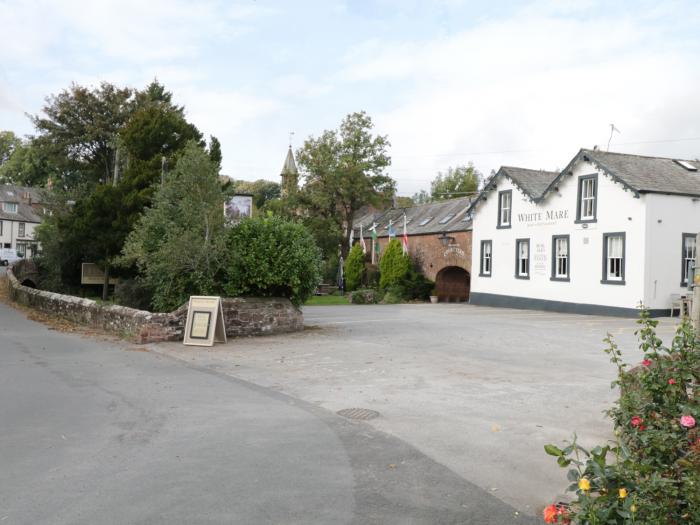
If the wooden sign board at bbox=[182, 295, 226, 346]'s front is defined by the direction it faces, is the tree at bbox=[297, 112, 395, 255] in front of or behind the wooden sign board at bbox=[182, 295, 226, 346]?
behind

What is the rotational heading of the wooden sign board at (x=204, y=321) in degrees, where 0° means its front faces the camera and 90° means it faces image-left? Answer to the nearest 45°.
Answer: approximately 45°

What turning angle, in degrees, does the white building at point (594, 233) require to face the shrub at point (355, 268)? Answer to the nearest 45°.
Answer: approximately 90° to its right

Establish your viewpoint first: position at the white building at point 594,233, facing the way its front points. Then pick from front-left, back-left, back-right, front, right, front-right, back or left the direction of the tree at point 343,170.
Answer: right

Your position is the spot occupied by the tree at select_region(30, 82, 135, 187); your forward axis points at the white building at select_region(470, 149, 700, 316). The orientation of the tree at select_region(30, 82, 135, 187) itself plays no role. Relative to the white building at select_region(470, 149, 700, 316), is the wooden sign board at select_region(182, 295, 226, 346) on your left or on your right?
right

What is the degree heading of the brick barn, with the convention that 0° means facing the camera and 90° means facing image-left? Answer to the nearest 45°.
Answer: approximately 45°

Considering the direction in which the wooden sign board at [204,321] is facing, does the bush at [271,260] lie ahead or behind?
behind
